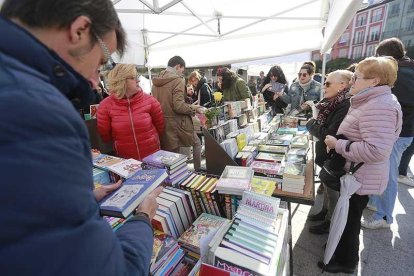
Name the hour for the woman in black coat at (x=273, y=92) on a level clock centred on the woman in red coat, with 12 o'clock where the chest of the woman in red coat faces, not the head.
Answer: The woman in black coat is roughly at 8 o'clock from the woman in red coat.

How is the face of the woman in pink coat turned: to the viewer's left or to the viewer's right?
to the viewer's left

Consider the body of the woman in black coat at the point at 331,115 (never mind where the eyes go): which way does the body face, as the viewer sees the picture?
to the viewer's left

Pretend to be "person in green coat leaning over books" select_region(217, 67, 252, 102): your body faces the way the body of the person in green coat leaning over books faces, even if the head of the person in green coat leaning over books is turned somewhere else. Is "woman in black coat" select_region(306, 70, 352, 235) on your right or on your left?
on your left

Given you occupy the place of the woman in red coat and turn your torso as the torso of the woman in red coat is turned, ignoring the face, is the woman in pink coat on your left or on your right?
on your left

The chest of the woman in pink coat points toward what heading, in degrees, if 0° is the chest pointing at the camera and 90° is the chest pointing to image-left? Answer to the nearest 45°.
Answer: approximately 90°
